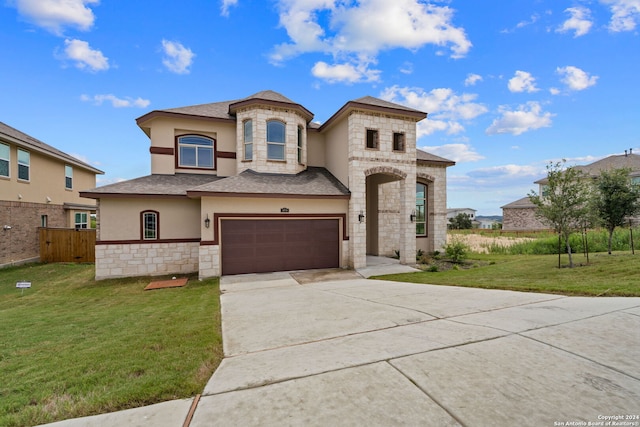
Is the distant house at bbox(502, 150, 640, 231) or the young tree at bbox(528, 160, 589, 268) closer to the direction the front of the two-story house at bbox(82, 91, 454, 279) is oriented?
the young tree

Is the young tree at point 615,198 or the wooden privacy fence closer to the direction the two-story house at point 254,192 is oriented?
the young tree

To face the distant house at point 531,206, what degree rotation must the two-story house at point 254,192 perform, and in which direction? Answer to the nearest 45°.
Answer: approximately 135° to its left

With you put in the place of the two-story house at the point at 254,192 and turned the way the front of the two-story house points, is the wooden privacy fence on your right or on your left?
on your right

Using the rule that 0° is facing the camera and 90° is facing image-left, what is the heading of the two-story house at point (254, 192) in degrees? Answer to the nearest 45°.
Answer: approximately 0°

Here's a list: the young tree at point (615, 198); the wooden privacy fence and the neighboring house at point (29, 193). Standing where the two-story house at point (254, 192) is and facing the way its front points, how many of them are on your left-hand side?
1

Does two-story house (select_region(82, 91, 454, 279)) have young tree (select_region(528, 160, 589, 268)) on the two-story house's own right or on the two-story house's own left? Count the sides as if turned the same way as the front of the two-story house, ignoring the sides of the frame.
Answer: on the two-story house's own left

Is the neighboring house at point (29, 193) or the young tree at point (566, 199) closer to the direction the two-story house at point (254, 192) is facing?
the young tree

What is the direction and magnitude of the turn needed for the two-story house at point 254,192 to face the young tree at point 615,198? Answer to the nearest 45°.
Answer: approximately 90° to its left

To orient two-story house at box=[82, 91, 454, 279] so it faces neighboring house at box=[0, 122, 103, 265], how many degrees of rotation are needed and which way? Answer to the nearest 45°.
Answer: approximately 135° to its right
